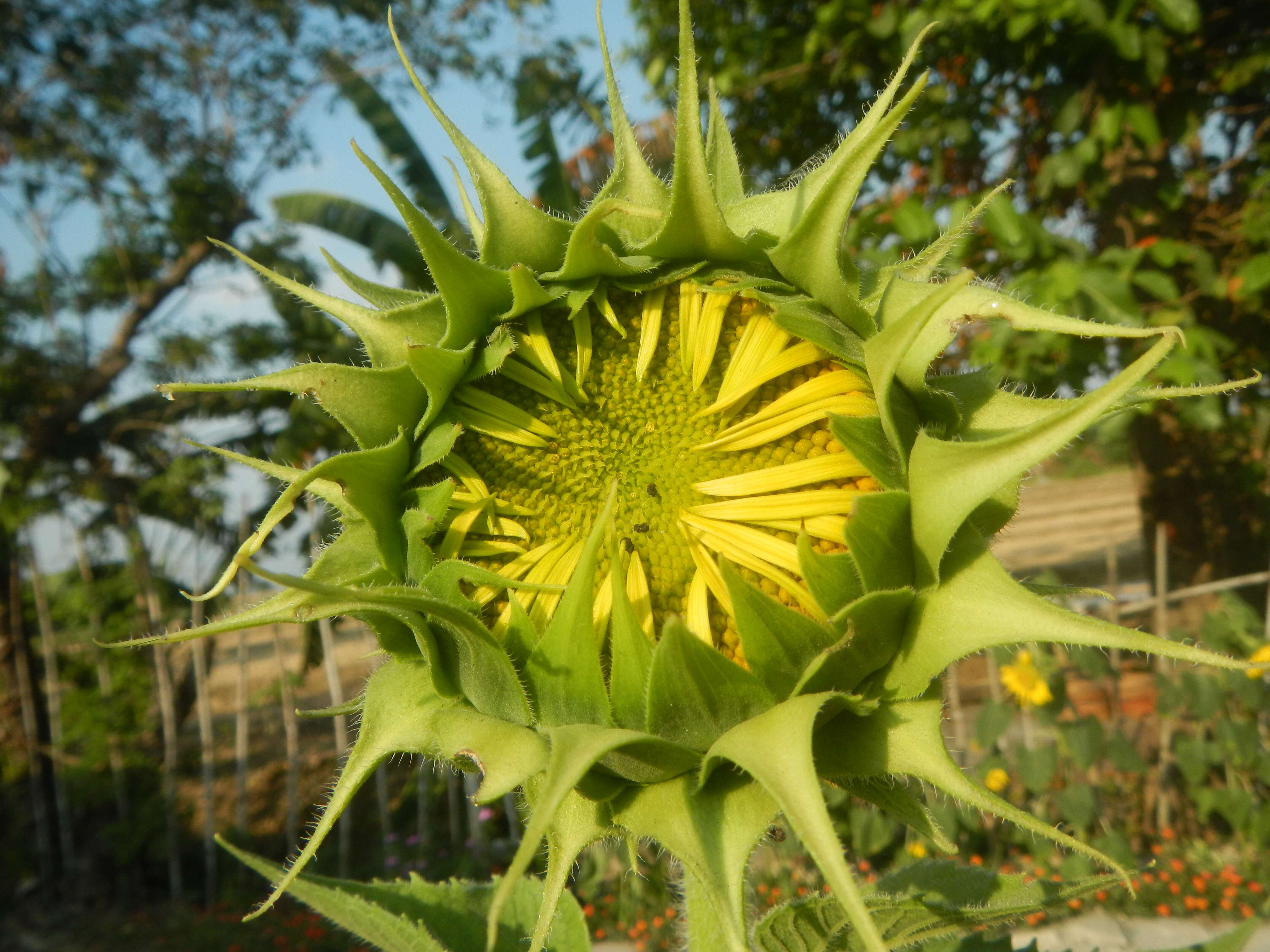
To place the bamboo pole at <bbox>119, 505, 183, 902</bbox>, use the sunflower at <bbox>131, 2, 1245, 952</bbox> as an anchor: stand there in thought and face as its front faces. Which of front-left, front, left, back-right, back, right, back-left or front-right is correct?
back-right

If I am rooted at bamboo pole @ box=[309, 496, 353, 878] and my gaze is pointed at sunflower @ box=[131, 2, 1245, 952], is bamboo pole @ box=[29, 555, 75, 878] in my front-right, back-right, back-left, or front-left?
back-right

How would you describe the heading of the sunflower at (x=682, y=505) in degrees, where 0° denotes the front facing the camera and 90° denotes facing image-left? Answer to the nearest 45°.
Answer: approximately 0°

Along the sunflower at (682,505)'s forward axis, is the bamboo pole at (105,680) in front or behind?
behind

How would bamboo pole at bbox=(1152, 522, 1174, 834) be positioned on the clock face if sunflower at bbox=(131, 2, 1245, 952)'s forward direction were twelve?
The bamboo pole is roughly at 7 o'clock from the sunflower.

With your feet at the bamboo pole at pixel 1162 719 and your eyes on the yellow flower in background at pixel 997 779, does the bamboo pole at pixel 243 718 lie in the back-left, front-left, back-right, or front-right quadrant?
front-right

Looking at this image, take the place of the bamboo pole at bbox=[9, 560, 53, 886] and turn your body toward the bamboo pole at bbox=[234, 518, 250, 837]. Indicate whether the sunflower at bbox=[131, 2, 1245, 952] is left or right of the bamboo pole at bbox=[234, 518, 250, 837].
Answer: right

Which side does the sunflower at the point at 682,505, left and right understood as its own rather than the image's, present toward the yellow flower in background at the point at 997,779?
back

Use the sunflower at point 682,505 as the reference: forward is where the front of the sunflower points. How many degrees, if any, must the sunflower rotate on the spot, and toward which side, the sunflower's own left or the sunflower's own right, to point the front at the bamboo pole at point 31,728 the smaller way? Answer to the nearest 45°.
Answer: approximately 135° to the sunflower's own right

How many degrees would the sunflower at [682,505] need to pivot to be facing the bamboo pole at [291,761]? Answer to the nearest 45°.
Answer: approximately 135° to its right

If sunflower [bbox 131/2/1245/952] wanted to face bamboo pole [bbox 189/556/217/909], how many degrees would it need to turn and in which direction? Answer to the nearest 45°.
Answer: approximately 135° to its right

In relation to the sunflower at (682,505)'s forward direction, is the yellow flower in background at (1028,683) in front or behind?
behind
